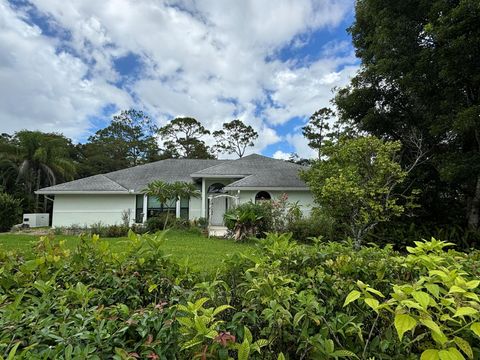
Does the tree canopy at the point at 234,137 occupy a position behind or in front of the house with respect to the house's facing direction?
behind

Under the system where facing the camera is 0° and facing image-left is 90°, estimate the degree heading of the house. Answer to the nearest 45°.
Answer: approximately 0°

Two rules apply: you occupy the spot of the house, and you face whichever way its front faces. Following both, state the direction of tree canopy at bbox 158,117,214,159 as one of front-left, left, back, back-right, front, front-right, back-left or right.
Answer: back

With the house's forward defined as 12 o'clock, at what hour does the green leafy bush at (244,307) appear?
The green leafy bush is roughly at 12 o'clock from the house.

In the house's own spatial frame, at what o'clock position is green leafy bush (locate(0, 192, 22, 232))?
The green leafy bush is roughly at 3 o'clock from the house.

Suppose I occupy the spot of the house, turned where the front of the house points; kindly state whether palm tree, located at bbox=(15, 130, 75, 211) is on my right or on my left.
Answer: on my right

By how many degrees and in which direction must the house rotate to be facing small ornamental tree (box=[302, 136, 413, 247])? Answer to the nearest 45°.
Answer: approximately 45° to its left
